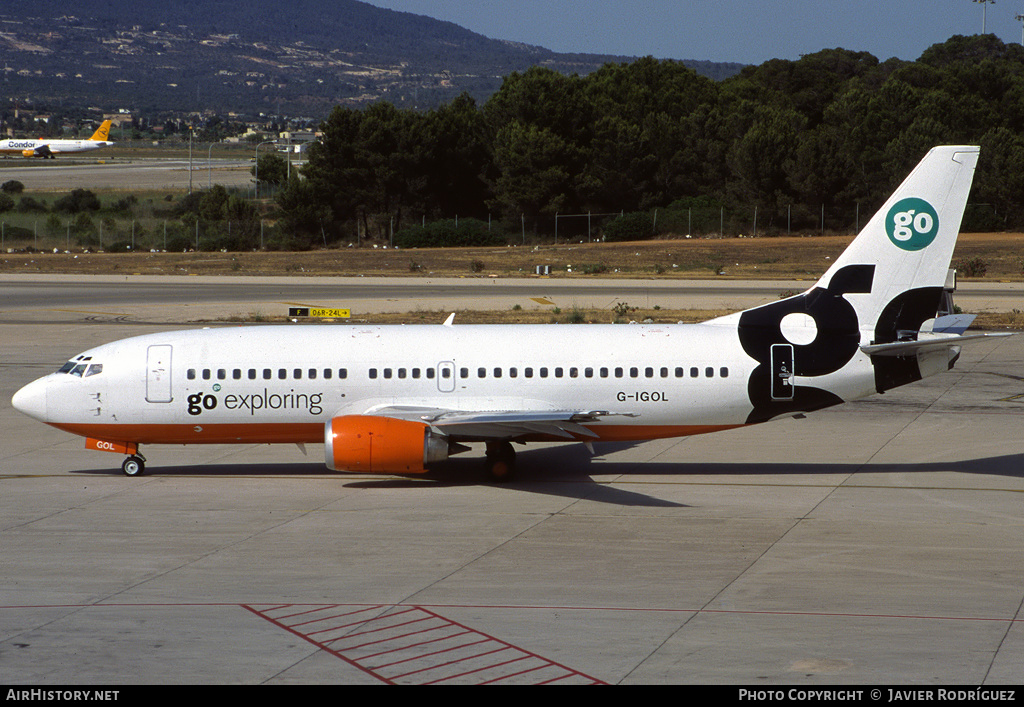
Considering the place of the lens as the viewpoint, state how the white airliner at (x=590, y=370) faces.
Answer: facing to the left of the viewer
